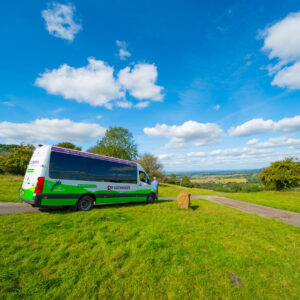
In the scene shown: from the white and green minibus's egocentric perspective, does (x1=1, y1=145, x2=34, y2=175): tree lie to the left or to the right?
on its left

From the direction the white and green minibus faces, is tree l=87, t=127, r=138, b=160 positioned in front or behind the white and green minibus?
in front

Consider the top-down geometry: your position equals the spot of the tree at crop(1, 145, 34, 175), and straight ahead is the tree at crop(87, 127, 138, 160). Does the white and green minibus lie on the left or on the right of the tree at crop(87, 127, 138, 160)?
right

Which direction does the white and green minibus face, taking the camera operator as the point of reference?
facing away from the viewer and to the right of the viewer
